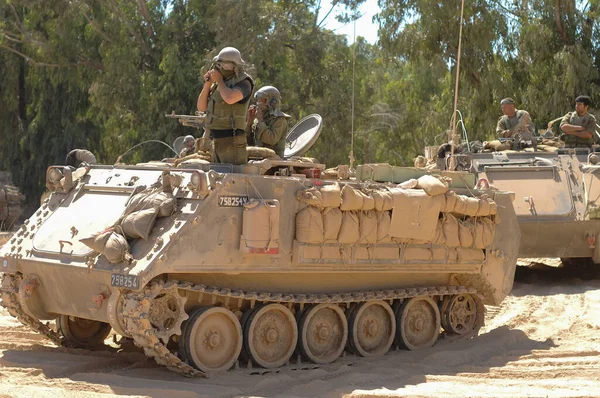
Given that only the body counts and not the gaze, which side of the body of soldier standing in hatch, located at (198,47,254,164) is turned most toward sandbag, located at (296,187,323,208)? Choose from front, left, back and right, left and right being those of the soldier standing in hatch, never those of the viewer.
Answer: left

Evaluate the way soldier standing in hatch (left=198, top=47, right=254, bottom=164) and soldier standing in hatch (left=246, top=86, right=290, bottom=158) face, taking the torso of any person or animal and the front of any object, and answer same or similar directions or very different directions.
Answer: same or similar directions

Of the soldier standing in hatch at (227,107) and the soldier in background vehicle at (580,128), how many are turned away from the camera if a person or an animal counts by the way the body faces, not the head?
0

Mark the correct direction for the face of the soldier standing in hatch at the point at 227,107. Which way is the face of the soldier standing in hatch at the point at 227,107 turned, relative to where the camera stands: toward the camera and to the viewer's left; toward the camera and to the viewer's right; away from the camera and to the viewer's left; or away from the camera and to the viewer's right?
toward the camera and to the viewer's left

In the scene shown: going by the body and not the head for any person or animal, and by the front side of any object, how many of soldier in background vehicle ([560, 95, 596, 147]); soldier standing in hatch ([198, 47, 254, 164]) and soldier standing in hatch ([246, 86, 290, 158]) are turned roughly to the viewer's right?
0

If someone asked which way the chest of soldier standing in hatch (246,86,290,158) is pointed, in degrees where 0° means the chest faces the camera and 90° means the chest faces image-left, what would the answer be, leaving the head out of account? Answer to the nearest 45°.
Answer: approximately 45°

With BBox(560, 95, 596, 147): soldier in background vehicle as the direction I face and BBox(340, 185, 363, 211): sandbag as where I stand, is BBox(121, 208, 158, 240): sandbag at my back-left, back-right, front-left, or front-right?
back-left

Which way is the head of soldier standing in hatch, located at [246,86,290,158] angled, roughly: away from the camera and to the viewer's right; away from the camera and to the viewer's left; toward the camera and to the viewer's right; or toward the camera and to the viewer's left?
toward the camera and to the viewer's left

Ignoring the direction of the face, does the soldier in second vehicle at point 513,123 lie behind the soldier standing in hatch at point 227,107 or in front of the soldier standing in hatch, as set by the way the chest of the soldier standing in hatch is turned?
behind

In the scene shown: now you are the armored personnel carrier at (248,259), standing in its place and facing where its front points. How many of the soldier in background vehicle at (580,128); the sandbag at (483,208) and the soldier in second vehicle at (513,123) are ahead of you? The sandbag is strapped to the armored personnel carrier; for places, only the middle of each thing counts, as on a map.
0

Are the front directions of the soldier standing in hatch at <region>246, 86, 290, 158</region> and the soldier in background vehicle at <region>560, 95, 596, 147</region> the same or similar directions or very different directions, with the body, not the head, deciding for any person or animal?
same or similar directions

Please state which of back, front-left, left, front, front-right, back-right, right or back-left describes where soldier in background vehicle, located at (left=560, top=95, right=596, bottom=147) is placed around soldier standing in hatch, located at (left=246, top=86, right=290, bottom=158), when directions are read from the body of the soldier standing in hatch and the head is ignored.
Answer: back

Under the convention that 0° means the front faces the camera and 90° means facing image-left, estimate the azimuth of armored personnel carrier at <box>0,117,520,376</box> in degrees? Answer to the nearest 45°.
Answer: approximately 45°
